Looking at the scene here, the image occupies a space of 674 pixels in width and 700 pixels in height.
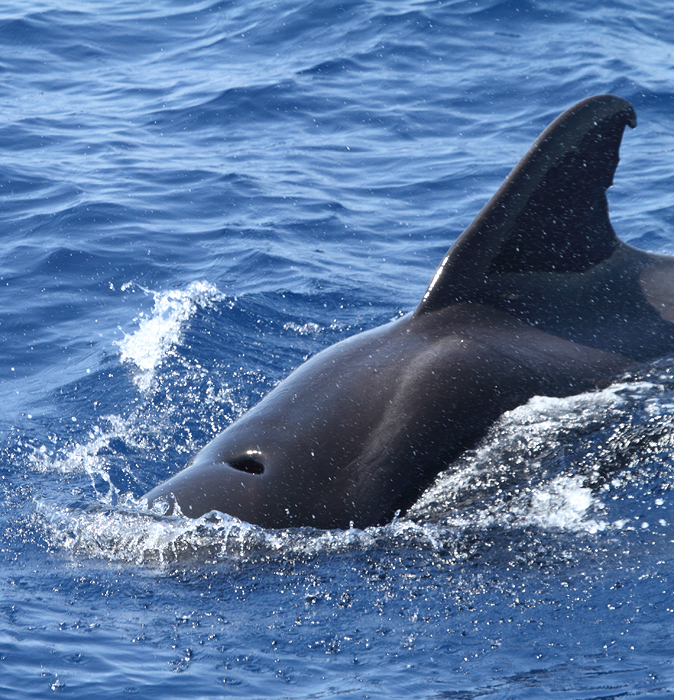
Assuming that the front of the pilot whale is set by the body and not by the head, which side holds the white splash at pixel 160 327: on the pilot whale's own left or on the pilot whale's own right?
on the pilot whale's own right

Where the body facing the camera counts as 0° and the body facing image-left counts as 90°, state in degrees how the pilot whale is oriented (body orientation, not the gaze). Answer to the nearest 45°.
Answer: approximately 45°
